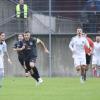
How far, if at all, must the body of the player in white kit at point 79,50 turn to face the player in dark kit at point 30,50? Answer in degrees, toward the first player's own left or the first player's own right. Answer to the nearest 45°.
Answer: approximately 45° to the first player's own right

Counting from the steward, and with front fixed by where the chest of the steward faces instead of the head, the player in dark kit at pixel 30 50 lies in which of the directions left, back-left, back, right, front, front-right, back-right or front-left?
front

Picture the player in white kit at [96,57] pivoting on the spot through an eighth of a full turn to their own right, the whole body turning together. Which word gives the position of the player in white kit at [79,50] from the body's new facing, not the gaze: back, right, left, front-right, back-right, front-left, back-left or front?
front-left

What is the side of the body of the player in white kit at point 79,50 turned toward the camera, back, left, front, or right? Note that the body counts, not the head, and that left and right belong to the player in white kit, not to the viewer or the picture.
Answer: front
